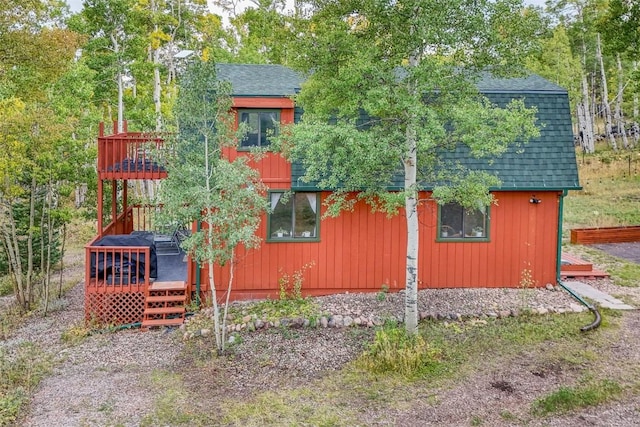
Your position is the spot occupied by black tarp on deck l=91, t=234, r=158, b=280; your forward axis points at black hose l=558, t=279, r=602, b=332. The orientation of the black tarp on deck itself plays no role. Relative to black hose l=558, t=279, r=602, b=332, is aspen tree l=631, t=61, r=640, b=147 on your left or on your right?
left
